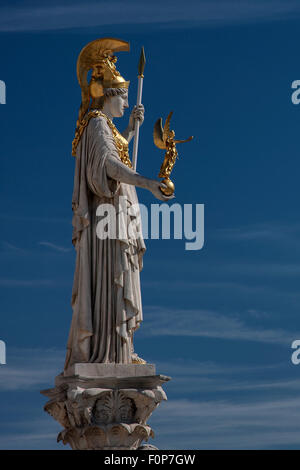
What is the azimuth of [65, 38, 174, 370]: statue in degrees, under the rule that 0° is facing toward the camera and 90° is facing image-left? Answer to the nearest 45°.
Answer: approximately 270°
